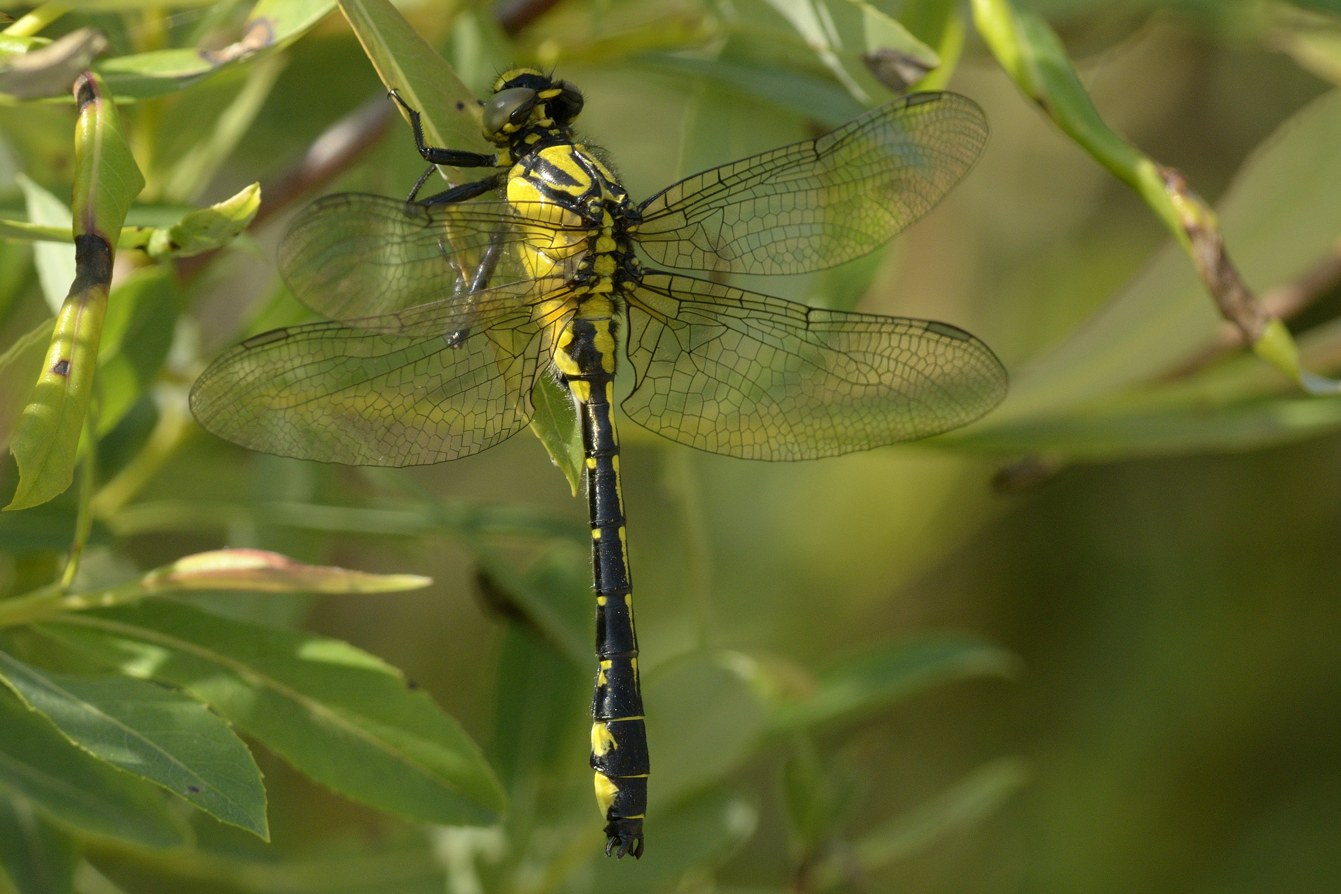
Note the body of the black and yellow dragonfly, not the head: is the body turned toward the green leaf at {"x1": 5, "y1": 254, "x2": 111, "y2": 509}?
no

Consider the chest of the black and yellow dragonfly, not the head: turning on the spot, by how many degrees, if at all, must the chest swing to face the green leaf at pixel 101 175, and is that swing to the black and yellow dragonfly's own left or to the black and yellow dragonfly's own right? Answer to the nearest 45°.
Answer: approximately 90° to the black and yellow dragonfly's own left

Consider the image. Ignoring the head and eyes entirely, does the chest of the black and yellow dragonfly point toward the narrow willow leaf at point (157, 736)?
no

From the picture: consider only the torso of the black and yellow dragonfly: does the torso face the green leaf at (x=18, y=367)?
no

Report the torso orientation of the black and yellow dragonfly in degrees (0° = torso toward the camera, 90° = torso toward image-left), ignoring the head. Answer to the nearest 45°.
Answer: approximately 135°

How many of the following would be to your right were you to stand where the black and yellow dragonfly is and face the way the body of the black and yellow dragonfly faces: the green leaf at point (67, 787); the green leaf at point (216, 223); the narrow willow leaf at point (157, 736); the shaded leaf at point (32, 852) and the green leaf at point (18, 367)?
0

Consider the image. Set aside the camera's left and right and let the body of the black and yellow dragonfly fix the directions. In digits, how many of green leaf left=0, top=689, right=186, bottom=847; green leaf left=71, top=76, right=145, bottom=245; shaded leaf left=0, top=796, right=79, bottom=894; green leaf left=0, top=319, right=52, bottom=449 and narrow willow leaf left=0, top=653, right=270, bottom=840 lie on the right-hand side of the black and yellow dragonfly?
0

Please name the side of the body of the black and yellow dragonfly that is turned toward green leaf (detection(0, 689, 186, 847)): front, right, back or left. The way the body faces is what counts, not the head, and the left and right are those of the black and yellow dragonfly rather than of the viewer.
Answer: left

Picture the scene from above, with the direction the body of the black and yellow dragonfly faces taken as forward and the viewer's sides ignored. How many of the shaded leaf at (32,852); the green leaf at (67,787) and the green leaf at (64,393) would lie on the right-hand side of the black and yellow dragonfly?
0

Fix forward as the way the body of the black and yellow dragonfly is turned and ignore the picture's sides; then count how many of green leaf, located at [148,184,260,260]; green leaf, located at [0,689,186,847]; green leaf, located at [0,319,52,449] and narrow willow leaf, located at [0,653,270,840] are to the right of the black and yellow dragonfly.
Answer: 0
